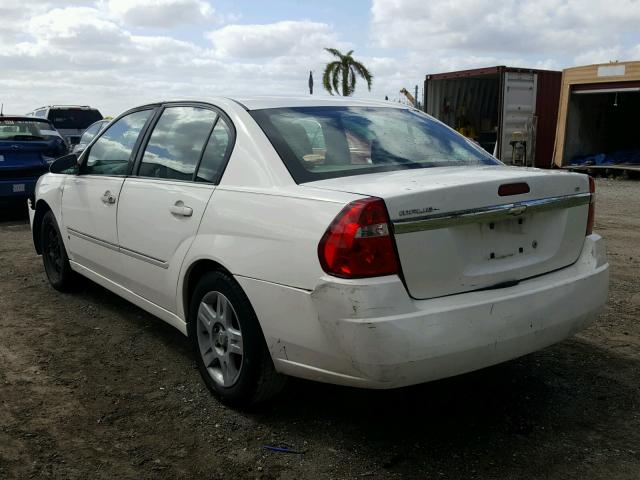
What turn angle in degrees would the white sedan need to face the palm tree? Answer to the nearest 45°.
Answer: approximately 45° to its right

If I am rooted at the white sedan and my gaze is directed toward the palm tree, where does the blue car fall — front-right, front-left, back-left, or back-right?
front-left

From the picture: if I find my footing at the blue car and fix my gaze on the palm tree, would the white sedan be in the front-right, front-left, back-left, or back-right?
back-right

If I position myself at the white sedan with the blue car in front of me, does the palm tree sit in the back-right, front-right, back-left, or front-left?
front-right

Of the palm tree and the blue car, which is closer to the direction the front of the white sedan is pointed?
the blue car

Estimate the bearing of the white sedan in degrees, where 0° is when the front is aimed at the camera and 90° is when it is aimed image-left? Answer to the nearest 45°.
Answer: approximately 135°

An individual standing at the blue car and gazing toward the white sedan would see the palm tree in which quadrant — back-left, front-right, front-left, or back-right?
back-left

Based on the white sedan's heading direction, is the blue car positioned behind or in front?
in front
